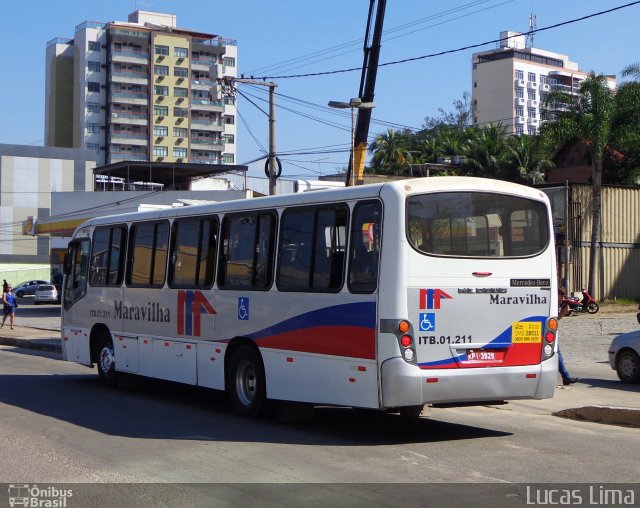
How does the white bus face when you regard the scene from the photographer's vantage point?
facing away from the viewer and to the left of the viewer

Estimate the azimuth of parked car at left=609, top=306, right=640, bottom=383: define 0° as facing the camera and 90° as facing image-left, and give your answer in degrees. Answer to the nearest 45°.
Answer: approximately 90°

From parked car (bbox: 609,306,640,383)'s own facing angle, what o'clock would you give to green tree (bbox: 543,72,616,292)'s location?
The green tree is roughly at 3 o'clock from the parked car.

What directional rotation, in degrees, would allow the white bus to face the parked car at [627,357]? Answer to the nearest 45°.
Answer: approximately 90° to its right

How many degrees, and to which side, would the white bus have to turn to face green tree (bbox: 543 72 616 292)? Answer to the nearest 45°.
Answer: approximately 45° to its right

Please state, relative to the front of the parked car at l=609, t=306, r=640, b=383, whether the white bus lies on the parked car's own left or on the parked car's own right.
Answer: on the parked car's own left
